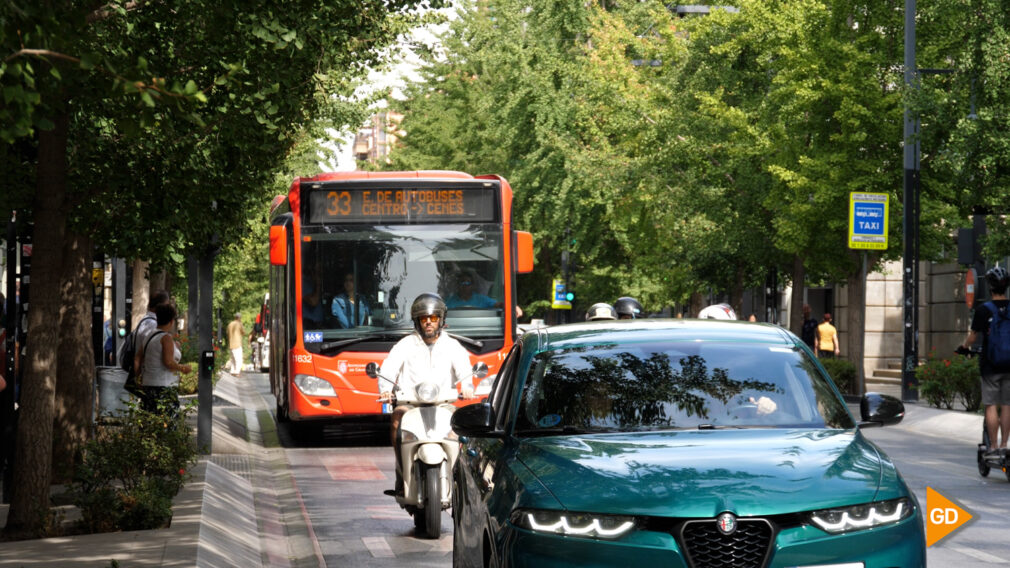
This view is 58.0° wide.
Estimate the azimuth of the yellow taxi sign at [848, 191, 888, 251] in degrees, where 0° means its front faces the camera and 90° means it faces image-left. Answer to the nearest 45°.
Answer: approximately 0°

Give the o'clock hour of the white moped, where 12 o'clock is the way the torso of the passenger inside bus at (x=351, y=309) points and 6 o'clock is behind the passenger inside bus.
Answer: The white moped is roughly at 12 o'clock from the passenger inside bus.

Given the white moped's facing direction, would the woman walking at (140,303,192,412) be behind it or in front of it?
behind

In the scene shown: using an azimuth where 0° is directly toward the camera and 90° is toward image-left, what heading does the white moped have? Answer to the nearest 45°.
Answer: approximately 0°

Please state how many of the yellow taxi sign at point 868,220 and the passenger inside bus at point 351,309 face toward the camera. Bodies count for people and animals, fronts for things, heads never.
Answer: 2
